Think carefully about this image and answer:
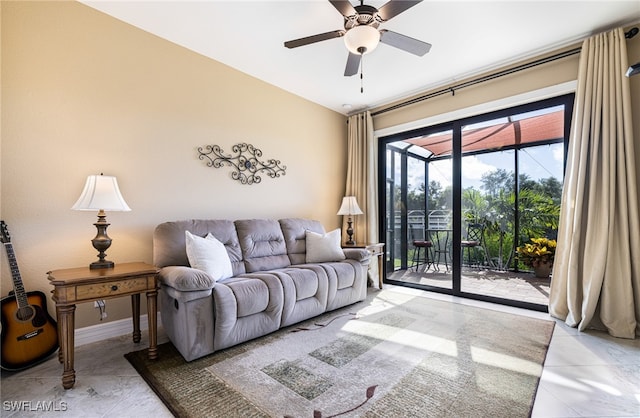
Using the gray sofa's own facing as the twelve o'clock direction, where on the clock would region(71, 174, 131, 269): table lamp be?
The table lamp is roughly at 4 o'clock from the gray sofa.

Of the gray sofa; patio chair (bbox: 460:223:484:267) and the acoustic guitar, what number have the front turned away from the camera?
0

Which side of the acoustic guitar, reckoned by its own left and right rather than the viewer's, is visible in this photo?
front

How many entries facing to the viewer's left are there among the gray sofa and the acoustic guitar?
0

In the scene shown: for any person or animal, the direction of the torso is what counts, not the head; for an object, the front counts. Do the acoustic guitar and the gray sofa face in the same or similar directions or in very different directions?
same or similar directions

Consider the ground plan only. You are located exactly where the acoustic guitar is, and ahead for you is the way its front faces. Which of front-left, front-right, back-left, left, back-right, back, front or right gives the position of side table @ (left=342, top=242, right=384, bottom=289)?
left

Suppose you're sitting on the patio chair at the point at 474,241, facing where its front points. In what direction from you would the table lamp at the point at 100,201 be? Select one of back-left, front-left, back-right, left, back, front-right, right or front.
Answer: front

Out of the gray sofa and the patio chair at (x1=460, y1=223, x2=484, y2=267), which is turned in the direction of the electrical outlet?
the patio chair

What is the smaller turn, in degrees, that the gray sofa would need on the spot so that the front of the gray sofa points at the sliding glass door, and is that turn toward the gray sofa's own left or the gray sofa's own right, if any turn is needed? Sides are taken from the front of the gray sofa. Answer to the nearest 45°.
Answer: approximately 45° to the gray sofa's own left

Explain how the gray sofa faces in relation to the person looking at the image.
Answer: facing the viewer and to the right of the viewer

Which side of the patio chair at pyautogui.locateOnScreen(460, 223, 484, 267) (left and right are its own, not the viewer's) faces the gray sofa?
front

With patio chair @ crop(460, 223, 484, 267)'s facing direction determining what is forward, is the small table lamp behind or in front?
in front

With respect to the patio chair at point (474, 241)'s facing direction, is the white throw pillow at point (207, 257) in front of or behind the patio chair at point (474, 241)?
in front

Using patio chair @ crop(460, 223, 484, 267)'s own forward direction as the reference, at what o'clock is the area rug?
The area rug is roughly at 11 o'clock from the patio chair.
